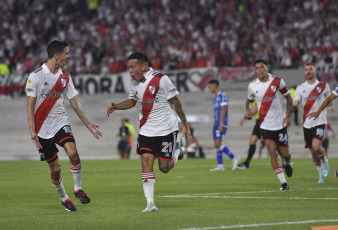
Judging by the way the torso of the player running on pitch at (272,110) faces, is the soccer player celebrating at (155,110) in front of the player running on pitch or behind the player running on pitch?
in front

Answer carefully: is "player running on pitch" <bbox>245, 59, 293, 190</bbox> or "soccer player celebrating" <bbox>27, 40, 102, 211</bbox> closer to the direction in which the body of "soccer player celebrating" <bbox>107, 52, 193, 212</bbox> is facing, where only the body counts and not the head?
the soccer player celebrating

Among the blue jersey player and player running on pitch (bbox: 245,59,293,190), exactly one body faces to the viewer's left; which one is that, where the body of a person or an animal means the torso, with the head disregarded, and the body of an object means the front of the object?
the blue jersey player

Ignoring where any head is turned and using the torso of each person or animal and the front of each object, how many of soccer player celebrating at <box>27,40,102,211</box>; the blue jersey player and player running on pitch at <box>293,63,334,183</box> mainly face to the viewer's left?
1

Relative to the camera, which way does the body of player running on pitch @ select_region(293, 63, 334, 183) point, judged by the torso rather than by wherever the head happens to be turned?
toward the camera

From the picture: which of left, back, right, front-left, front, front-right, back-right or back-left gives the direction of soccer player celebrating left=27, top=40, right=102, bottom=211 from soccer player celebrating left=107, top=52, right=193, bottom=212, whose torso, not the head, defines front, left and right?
front-right

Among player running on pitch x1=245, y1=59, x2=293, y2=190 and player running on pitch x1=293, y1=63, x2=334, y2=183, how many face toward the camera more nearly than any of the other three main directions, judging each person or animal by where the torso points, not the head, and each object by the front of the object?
2

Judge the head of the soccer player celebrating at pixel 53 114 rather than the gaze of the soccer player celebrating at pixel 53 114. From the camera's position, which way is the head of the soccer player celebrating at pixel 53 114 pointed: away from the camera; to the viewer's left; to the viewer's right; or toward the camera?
to the viewer's right

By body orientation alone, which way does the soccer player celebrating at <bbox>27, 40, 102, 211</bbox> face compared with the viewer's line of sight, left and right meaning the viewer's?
facing the viewer and to the right of the viewer

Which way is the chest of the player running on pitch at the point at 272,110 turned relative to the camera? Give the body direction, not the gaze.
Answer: toward the camera

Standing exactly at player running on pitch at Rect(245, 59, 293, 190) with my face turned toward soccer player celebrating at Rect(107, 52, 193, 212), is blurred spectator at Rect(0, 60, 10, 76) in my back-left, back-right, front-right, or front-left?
back-right

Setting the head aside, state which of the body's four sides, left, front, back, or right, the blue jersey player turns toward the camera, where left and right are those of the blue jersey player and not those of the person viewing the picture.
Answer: left
